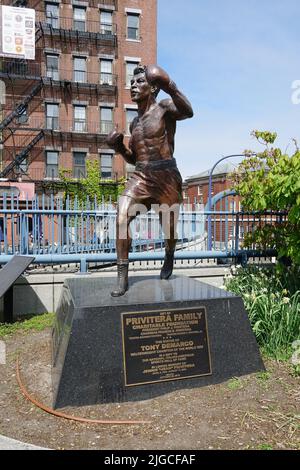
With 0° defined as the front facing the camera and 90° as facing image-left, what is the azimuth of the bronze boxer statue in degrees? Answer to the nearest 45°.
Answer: approximately 45°

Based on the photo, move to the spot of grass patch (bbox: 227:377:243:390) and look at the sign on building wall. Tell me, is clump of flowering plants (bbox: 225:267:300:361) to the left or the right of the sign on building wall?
right

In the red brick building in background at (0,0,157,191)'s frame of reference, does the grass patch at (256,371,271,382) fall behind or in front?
in front

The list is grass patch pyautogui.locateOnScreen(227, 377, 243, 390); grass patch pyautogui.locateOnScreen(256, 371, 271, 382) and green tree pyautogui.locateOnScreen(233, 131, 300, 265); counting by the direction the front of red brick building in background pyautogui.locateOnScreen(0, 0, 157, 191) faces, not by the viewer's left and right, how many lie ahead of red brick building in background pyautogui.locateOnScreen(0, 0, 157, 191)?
3

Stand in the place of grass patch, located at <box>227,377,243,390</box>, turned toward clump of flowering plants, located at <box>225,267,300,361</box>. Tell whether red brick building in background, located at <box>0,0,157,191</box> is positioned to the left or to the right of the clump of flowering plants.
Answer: left

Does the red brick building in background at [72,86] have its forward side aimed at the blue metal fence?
yes

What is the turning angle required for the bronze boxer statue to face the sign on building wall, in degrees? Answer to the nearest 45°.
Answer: approximately 135° to its right

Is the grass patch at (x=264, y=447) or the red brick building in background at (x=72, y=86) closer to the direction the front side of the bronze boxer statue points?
the grass patch

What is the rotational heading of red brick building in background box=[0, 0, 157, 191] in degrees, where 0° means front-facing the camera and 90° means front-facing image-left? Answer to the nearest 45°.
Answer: approximately 0°

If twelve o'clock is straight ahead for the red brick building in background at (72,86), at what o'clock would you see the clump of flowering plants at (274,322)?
The clump of flowering plants is roughly at 12 o'clock from the red brick building in background.

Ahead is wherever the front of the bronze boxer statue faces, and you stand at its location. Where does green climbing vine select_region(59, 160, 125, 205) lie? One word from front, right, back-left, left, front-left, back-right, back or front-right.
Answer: back-right

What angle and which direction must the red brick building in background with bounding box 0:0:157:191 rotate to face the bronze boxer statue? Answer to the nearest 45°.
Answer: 0° — it already faces it

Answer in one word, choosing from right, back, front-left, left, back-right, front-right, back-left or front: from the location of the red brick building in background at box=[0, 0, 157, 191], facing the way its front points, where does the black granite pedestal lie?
front

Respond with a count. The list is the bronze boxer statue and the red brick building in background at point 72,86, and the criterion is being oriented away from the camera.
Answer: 0
